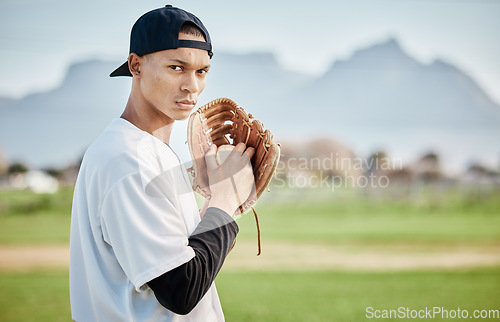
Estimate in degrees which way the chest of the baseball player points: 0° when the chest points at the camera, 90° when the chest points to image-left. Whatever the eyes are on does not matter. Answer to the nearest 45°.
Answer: approximately 270°
